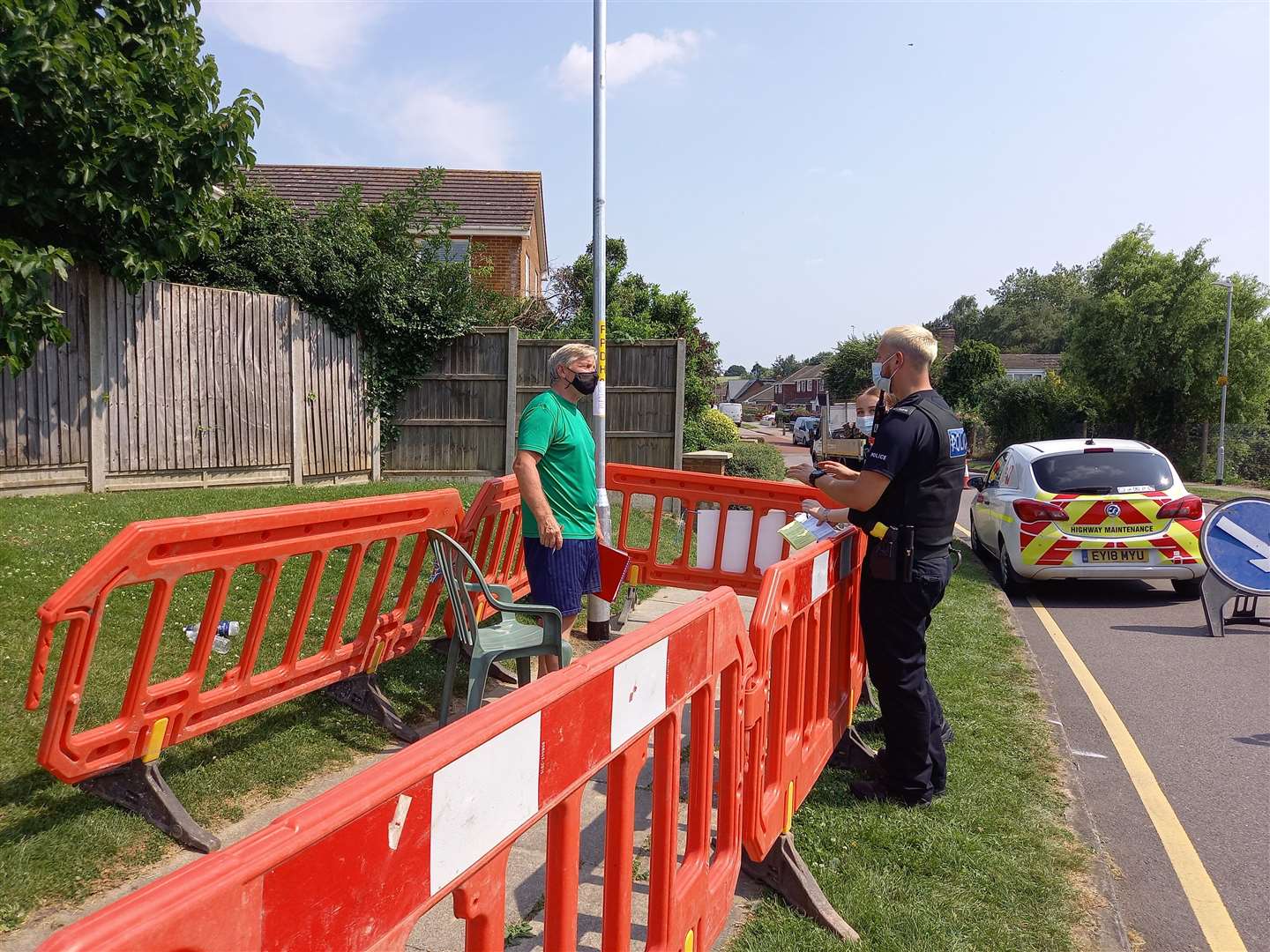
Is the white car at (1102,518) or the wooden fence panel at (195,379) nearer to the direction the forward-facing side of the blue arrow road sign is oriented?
the wooden fence panel

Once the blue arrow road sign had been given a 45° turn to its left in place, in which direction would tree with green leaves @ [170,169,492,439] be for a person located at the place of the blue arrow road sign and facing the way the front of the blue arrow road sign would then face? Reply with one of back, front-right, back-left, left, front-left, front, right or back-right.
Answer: back-right

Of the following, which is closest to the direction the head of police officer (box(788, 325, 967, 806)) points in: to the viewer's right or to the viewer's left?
to the viewer's left

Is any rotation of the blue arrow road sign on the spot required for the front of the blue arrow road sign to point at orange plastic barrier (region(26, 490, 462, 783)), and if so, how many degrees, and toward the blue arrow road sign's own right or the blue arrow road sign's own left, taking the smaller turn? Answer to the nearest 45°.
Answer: approximately 45° to the blue arrow road sign's own right

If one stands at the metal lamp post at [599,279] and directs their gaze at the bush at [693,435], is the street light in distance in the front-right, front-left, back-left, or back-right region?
front-right

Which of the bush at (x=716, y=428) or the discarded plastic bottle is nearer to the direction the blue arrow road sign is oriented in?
the discarded plastic bottle

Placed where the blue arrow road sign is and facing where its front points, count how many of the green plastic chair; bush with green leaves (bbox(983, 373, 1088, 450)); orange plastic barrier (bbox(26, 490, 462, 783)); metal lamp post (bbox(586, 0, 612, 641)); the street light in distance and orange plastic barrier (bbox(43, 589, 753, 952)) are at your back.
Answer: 2

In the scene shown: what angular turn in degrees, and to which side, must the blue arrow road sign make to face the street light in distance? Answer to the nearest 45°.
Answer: approximately 180°

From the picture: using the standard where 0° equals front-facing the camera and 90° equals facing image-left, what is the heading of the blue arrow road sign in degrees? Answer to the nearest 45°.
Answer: approximately 0°

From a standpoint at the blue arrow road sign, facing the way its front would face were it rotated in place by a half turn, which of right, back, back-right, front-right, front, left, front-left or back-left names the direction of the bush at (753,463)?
front-left

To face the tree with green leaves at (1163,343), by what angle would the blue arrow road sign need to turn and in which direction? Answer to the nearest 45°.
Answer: approximately 180°

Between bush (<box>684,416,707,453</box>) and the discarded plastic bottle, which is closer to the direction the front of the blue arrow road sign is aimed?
the discarded plastic bottle

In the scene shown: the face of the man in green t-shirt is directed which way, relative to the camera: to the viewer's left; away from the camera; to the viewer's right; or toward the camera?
to the viewer's right

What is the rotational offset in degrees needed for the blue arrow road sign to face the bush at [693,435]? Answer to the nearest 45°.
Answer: approximately 135° to its right

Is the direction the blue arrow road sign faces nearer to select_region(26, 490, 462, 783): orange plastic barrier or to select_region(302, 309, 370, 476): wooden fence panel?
the orange plastic barrier

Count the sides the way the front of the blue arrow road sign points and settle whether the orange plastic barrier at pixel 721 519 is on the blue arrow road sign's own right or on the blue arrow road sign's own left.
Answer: on the blue arrow road sign's own right

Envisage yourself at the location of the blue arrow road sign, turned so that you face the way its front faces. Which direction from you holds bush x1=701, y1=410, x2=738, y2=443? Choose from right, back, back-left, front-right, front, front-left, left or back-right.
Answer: back-right

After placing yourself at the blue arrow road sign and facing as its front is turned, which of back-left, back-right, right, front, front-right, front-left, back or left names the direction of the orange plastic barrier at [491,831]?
front

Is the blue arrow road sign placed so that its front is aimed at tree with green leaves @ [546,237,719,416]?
no
